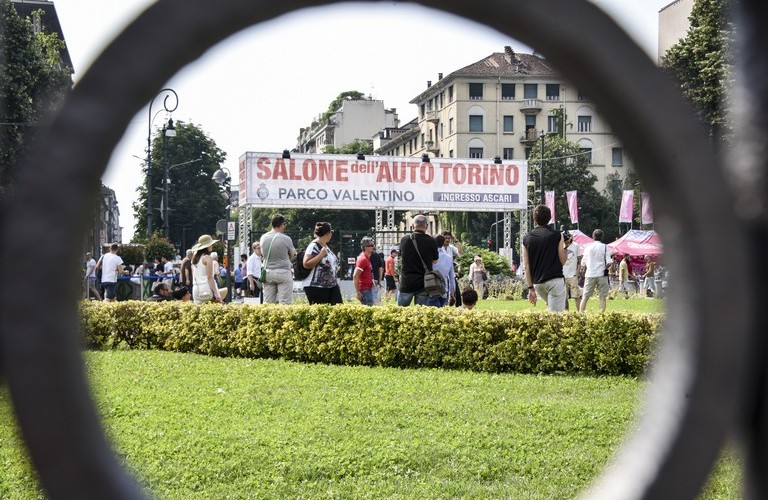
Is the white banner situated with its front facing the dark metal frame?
yes

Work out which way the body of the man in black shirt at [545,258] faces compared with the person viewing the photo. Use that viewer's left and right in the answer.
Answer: facing away from the viewer

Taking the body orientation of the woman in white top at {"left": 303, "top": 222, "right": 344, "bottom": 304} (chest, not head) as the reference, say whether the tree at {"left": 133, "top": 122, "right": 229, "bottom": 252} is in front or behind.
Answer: behind

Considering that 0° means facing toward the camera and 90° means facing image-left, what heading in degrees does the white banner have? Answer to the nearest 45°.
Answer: approximately 0°

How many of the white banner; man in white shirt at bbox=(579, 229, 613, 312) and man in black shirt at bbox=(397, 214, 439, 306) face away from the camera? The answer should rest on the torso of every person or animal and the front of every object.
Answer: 2

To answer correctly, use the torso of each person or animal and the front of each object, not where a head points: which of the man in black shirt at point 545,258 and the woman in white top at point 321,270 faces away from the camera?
the man in black shirt

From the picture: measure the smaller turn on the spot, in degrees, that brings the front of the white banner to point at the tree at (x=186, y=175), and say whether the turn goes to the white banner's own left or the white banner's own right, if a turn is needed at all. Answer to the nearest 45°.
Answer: approximately 135° to the white banner's own right

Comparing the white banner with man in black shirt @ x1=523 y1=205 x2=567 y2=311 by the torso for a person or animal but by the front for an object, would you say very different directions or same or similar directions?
very different directions

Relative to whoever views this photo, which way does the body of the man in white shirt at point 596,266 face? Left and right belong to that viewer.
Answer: facing away from the viewer

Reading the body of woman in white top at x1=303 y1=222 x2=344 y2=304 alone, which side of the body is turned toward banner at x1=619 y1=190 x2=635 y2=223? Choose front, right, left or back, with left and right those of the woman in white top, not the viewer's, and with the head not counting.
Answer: left

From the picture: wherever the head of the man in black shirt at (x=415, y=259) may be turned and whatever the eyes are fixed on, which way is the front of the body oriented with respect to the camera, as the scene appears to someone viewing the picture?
away from the camera

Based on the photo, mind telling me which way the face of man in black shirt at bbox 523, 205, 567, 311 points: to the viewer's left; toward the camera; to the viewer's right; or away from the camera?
away from the camera
